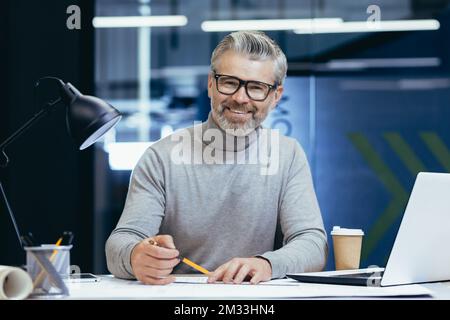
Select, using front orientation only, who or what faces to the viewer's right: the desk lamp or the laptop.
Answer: the desk lamp

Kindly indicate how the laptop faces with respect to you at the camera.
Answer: facing away from the viewer and to the left of the viewer

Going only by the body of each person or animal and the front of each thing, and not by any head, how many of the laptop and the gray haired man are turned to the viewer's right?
0

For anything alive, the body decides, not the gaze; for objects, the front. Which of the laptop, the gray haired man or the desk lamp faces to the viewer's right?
the desk lamp

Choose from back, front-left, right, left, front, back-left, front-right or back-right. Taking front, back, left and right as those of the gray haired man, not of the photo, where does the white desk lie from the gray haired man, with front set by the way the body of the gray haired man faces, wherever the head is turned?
front

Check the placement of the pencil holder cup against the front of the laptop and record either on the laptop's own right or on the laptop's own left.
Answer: on the laptop's own left

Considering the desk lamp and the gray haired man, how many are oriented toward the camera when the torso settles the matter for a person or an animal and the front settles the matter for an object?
1

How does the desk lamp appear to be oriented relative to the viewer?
to the viewer's right

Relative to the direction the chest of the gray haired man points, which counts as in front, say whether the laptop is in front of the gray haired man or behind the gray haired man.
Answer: in front

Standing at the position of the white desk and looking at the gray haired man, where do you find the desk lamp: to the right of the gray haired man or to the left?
left

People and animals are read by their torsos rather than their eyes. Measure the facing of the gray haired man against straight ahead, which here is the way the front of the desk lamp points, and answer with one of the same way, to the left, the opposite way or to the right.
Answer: to the right

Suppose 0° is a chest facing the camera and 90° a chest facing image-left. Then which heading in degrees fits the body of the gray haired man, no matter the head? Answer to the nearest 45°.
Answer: approximately 0°

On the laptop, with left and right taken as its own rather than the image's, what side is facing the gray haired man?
front

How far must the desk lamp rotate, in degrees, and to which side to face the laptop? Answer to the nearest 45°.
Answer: approximately 45° to its right
